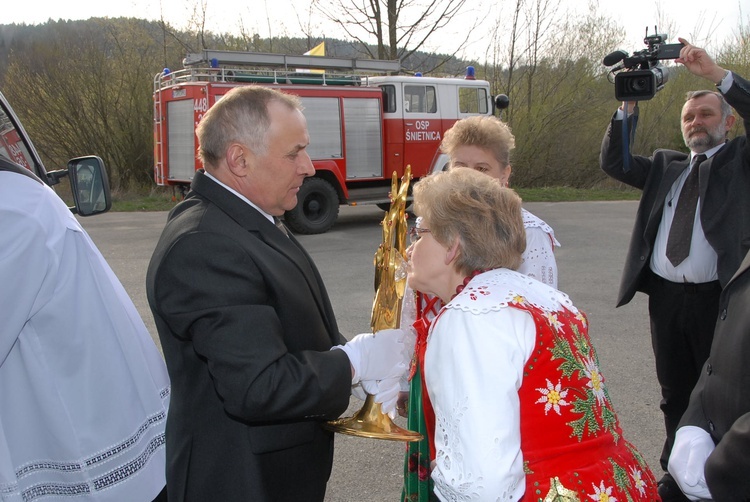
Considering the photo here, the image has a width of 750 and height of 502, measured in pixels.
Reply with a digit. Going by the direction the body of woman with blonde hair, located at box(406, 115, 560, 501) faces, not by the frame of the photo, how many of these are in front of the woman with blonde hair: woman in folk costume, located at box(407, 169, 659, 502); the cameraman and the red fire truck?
1

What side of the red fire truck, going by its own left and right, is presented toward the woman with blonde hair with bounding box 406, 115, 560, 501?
right

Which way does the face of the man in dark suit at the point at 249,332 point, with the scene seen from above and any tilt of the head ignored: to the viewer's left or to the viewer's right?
to the viewer's right

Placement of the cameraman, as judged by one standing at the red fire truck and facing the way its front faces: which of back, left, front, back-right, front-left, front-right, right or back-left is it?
right

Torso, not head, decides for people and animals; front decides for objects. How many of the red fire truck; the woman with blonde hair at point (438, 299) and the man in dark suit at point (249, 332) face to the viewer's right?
2

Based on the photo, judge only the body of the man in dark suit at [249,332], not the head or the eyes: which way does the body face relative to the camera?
to the viewer's right

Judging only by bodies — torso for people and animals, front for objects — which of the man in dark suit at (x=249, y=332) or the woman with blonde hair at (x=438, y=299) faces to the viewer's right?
the man in dark suit

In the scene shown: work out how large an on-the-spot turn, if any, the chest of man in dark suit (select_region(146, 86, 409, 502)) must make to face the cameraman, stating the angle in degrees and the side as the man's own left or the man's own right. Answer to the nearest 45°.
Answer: approximately 45° to the man's own left

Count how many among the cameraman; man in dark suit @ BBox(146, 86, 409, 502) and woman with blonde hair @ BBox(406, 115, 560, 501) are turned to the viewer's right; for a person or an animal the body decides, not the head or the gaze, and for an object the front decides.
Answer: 1

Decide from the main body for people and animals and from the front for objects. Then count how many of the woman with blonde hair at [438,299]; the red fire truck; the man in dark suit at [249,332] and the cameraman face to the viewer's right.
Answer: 2

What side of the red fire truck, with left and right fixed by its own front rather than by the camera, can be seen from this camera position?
right
